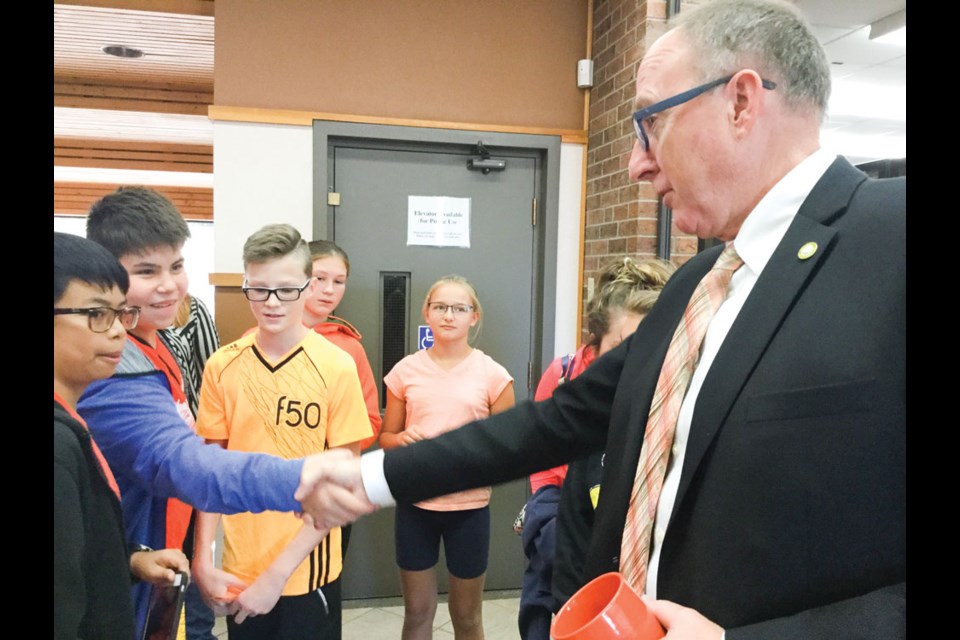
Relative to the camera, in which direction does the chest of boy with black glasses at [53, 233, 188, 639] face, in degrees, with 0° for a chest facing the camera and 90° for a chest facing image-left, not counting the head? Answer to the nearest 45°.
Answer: approximately 270°

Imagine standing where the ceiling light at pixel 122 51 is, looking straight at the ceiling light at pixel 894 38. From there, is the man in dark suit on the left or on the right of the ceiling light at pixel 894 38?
right

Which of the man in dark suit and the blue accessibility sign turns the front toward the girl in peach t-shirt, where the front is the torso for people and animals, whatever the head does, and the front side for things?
the blue accessibility sign

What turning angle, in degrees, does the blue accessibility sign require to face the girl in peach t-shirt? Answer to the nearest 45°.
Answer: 0° — it already faces them

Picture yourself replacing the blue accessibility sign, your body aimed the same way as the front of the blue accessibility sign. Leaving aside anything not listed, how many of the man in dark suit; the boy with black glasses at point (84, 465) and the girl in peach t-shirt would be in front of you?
3

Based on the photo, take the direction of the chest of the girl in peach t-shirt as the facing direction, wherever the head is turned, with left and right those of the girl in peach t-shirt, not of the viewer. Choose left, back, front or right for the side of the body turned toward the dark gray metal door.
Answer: back

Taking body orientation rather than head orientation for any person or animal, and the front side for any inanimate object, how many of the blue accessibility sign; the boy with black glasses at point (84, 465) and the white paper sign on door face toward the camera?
2
